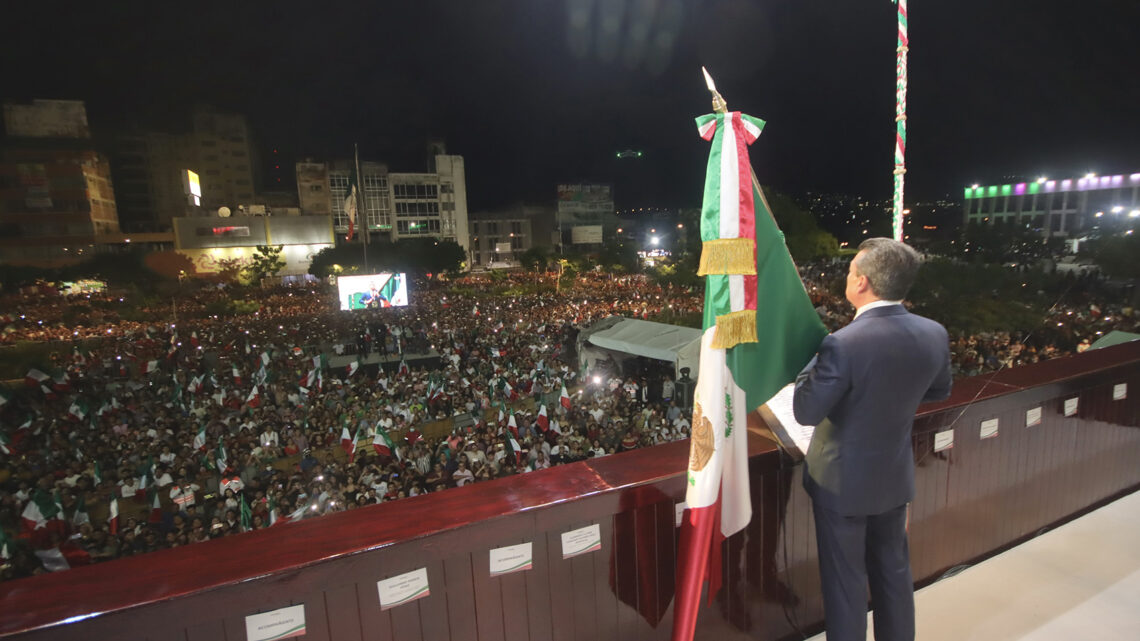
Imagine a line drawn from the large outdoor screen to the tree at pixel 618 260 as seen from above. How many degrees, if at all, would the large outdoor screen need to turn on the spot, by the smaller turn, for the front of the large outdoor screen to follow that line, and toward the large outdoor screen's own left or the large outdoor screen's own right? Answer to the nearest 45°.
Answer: approximately 135° to the large outdoor screen's own left

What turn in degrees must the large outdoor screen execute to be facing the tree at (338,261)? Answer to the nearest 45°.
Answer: approximately 180°

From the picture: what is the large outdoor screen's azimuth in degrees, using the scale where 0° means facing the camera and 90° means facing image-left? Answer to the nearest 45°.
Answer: approximately 0°

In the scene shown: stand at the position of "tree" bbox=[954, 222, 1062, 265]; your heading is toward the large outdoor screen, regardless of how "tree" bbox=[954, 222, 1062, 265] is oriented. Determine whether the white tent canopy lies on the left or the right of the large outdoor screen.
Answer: left

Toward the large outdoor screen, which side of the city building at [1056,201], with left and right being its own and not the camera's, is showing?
front

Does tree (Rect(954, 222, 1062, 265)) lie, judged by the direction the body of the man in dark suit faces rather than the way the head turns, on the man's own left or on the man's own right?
on the man's own right

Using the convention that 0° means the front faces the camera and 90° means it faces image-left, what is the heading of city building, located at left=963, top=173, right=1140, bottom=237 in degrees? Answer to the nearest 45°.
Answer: approximately 45°

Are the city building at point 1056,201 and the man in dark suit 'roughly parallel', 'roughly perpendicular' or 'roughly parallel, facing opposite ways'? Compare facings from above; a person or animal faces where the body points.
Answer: roughly perpendicular

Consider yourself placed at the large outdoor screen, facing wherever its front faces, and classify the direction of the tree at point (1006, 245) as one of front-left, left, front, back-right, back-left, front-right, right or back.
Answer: left

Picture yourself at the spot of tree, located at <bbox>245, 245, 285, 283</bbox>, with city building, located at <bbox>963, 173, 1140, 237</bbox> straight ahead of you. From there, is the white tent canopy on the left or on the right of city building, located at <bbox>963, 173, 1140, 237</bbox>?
right

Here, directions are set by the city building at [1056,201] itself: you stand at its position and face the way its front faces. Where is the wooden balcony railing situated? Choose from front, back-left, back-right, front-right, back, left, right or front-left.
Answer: front-left

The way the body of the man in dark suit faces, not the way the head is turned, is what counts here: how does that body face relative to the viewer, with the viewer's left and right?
facing away from the viewer and to the left of the viewer

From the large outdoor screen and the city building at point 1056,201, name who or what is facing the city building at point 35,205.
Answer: the city building at point 1056,201

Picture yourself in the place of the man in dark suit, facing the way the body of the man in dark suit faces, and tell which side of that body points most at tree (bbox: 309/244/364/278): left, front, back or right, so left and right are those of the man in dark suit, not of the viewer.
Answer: front

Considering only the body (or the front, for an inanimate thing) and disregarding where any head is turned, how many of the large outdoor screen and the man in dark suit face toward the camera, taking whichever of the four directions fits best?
1

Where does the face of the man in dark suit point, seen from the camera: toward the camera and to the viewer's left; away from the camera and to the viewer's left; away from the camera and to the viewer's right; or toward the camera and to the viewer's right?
away from the camera and to the viewer's left
